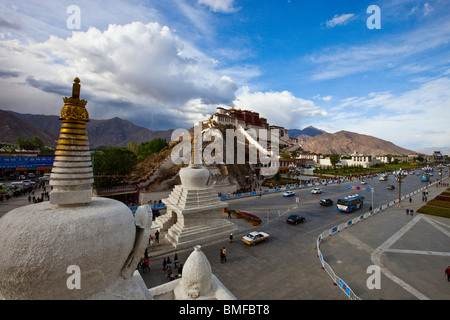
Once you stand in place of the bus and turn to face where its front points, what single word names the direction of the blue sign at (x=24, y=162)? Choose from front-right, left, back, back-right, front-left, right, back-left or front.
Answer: back-left

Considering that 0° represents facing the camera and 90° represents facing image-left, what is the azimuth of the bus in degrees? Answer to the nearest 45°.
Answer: approximately 225°

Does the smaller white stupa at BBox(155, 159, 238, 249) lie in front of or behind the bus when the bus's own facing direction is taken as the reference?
behind

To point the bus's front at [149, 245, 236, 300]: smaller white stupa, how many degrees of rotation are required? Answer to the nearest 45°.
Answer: approximately 135° to its right

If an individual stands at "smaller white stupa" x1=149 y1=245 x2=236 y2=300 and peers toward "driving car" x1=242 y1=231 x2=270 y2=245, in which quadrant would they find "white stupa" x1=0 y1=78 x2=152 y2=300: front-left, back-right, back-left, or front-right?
back-left

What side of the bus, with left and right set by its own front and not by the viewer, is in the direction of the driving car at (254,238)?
back

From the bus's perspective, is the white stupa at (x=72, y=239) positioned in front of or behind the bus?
behind

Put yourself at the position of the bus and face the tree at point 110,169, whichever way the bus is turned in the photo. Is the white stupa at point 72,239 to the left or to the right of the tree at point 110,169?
left

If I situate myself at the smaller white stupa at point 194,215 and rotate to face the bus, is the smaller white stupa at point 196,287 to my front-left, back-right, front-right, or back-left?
back-right
